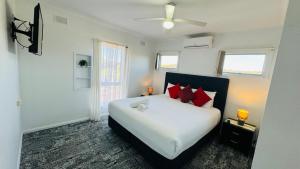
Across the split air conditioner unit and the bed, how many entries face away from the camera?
0

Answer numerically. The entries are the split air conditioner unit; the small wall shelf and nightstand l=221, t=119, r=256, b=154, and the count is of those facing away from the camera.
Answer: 0

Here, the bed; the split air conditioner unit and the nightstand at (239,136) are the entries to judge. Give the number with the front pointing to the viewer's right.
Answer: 0

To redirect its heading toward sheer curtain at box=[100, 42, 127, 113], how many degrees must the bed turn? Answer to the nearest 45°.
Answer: approximately 90° to its right

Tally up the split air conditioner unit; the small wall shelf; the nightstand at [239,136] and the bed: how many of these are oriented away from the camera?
0

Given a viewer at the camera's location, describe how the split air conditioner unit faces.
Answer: facing the viewer and to the left of the viewer

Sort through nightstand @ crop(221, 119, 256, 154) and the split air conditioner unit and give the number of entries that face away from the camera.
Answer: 0

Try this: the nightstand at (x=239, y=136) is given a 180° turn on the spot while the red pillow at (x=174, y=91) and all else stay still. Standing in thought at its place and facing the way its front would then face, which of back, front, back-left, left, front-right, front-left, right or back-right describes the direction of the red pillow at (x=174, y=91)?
back-left

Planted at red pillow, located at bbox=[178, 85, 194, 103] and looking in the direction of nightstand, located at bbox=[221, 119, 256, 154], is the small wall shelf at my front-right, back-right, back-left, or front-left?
back-right

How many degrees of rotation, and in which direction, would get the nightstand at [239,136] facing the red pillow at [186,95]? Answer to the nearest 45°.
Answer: approximately 45° to its right

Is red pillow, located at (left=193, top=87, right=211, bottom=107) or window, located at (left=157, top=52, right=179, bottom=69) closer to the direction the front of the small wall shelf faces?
the red pillow

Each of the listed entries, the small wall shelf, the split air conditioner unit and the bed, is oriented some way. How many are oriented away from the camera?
0

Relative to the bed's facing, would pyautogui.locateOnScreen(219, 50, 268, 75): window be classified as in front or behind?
behind

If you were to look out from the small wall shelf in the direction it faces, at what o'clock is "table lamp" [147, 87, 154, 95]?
The table lamp is roughly at 10 o'clock from the small wall shelf.

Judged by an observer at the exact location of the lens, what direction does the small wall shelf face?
facing the viewer and to the right of the viewer

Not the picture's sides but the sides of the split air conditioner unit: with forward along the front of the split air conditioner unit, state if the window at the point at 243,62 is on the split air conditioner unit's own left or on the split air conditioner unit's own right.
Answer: on the split air conditioner unit's own left
